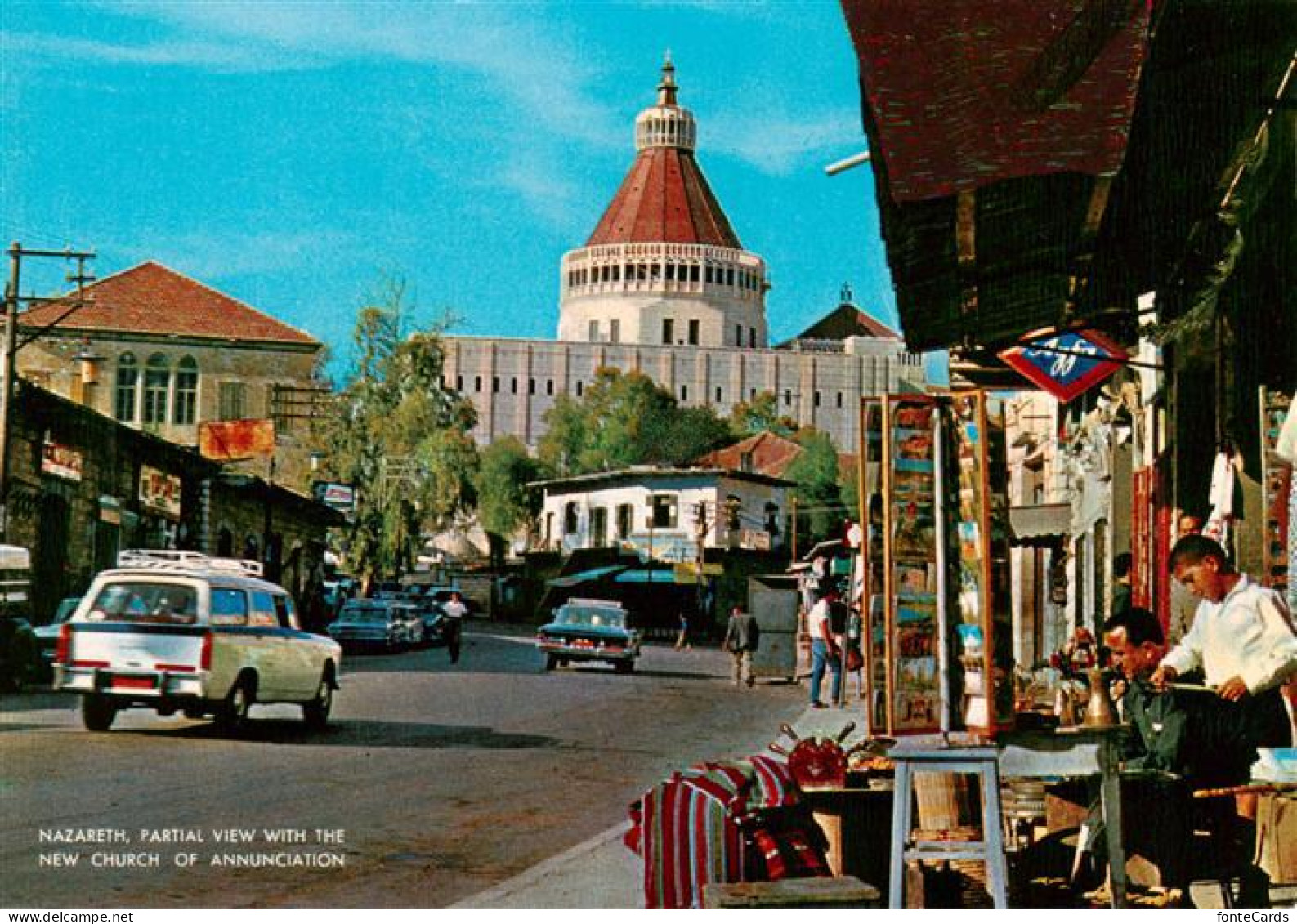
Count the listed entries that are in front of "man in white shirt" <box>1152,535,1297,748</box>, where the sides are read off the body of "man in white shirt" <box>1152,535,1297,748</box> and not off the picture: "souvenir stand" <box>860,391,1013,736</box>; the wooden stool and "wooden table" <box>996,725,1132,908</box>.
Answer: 3

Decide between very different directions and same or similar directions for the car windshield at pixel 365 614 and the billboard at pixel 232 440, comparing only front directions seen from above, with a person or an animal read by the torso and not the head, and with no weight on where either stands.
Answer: same or similar directions

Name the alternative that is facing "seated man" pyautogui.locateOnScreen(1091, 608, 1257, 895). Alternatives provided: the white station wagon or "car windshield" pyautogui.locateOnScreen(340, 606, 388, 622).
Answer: the car windshield

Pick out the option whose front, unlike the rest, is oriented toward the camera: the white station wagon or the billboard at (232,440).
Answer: the billboard

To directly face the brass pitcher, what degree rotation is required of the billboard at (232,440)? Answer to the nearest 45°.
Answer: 0° — it already faces it

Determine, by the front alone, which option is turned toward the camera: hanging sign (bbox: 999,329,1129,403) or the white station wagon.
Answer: the hanging sign

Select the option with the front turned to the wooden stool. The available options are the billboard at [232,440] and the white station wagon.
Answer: the billboard

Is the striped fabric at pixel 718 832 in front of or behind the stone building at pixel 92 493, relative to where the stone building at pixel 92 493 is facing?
in front

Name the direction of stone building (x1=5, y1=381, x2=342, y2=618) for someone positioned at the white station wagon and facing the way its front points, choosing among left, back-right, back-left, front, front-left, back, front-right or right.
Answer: front-left

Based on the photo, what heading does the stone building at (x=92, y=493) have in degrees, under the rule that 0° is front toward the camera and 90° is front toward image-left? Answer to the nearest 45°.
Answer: approximately 315°

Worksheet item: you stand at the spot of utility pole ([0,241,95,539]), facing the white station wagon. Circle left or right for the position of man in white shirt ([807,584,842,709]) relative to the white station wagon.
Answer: left

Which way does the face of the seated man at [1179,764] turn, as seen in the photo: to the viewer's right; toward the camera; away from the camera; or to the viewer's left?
to the viewer's left

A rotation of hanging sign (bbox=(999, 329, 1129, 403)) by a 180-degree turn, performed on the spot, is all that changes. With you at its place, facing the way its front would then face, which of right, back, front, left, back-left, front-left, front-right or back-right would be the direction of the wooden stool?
back

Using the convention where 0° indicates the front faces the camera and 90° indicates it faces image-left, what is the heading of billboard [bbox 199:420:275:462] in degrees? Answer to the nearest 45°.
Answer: approximately 0°

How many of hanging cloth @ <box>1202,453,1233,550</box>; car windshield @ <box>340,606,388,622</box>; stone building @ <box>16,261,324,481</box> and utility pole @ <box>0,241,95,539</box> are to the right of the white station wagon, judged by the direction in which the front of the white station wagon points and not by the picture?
1

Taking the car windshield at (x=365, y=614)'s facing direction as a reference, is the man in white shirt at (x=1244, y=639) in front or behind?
in front
